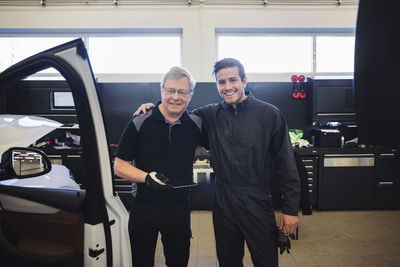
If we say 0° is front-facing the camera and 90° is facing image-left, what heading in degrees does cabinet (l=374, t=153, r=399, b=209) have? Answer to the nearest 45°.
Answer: approximately 0°

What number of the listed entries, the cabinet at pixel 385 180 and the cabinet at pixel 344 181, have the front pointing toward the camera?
2

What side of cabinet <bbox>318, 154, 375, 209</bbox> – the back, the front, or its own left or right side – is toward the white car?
front

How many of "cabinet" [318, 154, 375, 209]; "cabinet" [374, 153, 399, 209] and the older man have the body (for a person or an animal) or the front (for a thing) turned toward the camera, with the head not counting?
3

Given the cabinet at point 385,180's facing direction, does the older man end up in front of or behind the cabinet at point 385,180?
in front

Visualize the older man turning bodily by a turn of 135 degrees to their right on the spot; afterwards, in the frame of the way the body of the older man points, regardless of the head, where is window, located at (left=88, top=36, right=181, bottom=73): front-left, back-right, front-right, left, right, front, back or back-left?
front-right

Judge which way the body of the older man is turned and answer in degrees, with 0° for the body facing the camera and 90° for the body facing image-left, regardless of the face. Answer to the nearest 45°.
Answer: approximately 0°

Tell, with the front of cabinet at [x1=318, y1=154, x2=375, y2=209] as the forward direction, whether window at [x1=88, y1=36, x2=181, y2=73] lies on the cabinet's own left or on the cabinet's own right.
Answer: on the cabinet's own right
